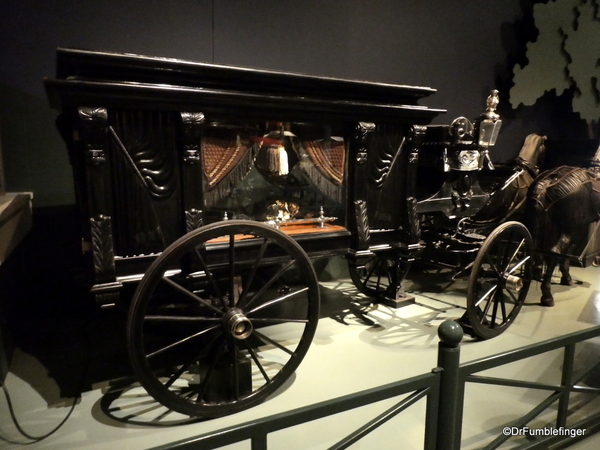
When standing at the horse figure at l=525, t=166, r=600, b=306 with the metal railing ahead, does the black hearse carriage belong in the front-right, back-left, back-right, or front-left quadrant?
front-right

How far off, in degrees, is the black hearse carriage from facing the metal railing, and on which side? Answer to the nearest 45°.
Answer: approximately 90° to its right

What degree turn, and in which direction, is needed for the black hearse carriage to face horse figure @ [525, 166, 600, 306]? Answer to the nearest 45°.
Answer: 0° — it already faces it

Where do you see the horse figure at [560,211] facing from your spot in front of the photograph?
facing away from the viewer and to the right of the viewer

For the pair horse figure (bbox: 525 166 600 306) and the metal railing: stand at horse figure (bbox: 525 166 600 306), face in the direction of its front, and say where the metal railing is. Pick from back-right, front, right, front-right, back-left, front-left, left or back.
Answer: back-right

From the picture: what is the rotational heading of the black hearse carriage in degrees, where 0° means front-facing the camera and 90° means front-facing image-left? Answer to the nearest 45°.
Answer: approximately 225°

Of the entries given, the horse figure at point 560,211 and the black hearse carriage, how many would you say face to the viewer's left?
0

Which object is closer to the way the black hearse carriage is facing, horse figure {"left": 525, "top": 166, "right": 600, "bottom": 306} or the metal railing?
the horse figure

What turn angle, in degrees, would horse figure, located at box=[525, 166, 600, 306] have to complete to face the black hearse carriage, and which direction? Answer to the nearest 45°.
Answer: approximately 180°
